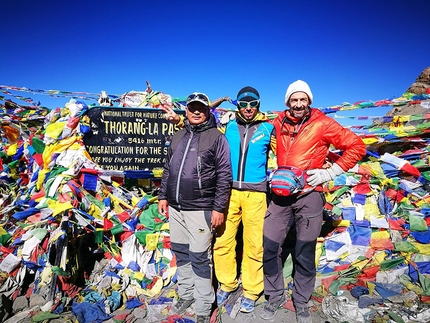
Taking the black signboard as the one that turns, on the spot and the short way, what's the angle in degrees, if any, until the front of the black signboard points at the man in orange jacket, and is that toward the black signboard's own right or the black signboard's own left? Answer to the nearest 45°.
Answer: approximately 45° to the black signboard's own left

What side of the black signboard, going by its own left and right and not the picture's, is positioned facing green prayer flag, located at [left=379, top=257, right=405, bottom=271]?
left

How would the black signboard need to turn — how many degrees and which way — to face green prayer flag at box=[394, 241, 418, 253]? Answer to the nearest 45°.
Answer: approximately 90° to its left

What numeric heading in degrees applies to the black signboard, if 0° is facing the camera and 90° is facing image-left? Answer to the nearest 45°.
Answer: approximately 0°

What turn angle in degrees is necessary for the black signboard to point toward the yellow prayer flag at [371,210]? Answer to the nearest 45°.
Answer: approximately 90° to its left

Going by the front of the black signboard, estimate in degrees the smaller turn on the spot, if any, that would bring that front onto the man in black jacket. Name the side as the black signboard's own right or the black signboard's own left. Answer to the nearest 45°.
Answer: approximately 45° to the black signboard's own left

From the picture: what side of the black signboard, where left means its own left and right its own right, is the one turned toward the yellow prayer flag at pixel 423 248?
left

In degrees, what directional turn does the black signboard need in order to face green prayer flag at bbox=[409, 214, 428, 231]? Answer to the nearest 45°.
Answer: approximately 90° to its left
